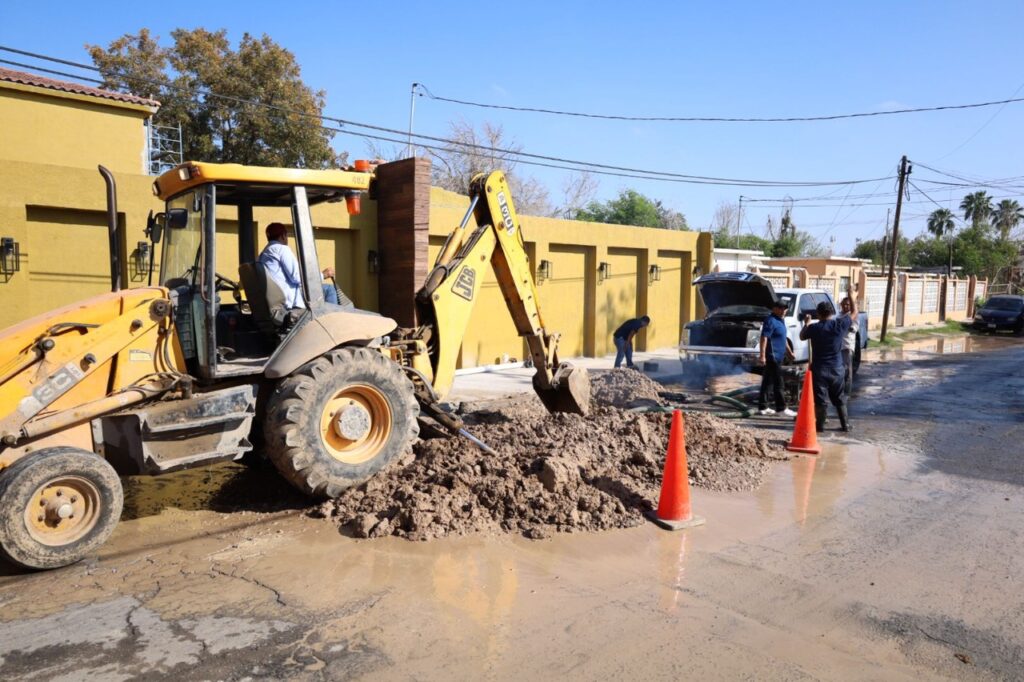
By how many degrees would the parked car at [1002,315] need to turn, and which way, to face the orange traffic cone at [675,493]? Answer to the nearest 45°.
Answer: approximately 45° to its left

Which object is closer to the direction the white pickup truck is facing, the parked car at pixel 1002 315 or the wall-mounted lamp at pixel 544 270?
the wall-mounted lamp

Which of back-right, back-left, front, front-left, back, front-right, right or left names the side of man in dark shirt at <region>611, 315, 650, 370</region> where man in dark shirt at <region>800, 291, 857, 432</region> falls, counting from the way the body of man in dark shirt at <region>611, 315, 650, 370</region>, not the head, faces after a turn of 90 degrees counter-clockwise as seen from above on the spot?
back-right

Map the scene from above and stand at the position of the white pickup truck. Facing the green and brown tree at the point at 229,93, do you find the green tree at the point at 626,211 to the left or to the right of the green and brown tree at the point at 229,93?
right

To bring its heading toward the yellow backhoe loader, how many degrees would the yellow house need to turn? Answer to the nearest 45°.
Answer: approximately 45° to its right

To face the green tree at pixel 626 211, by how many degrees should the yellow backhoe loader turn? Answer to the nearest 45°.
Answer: approximately 180°

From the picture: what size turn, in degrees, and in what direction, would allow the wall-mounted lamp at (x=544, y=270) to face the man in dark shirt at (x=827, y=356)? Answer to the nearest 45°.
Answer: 0° — it already faces them

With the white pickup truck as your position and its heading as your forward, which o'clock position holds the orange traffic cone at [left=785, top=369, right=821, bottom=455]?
The orange traffic cone is roughly at 10 o'clock from the white pickup truck.

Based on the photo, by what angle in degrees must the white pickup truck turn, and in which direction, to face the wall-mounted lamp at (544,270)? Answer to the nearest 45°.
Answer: approximately 90° to its right

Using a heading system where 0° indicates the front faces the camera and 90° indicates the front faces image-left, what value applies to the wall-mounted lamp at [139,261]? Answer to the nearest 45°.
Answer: approximately 315°

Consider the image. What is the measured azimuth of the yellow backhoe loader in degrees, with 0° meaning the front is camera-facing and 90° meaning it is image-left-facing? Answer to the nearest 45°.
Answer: approximately 45°

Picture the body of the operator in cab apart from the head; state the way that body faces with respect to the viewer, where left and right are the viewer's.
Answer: facing away from the viewer and to the right of the viewer

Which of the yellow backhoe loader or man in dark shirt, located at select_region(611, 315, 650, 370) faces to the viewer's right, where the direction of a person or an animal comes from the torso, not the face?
the man in dark shirt
